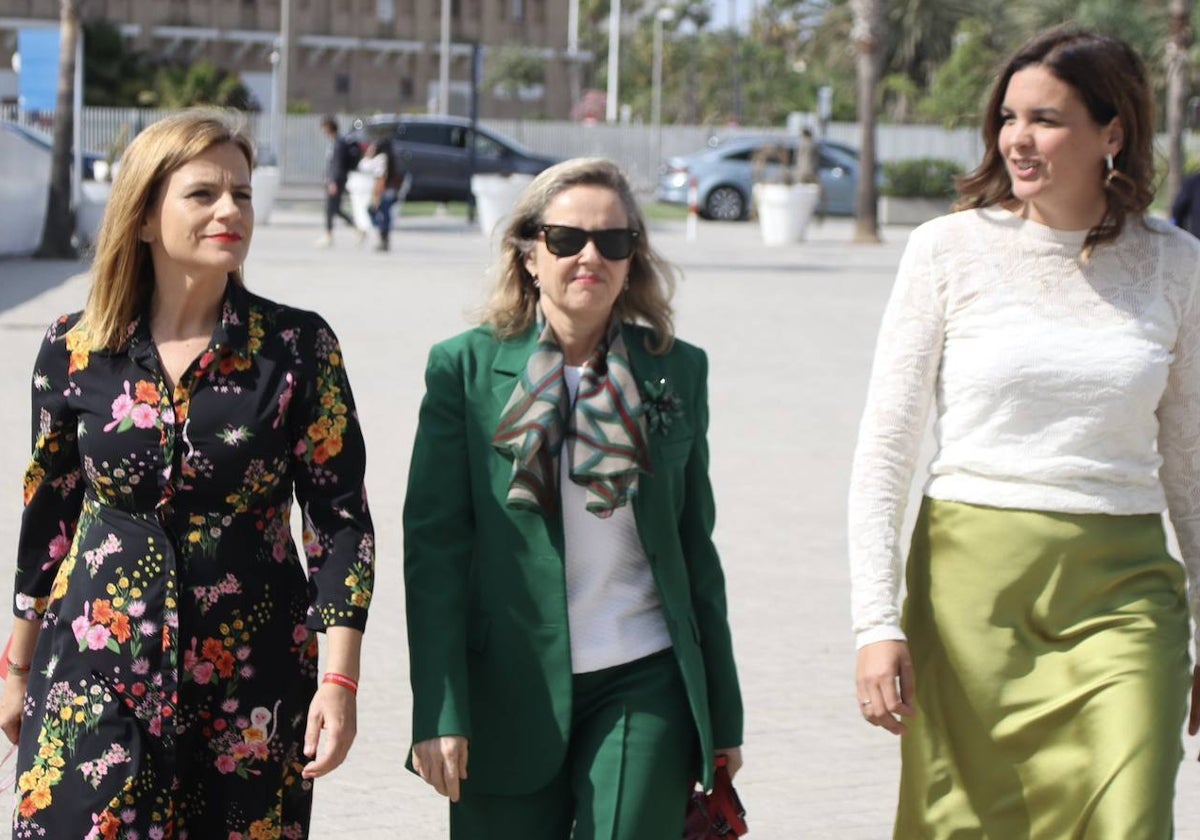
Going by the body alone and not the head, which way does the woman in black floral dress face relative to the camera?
toward the camera

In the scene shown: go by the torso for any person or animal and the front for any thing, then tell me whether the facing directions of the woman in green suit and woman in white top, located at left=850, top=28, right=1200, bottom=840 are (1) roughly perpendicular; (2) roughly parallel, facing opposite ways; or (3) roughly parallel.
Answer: roughly parallel

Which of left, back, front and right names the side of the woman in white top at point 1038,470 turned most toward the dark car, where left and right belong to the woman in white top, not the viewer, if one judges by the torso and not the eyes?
back

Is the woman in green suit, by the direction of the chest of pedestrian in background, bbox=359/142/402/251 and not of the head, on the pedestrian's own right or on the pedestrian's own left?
on the pedestrian's own left

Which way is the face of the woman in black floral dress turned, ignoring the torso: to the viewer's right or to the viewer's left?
to the viewer's right

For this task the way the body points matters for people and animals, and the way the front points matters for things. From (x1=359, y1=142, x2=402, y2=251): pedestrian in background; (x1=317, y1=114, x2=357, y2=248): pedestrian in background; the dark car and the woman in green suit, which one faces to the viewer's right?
the dark car

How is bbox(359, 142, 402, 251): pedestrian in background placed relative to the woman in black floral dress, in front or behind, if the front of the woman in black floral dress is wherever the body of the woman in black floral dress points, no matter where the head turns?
behind

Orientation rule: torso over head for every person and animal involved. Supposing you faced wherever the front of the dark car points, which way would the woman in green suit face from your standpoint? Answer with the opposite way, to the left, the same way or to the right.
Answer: to the right

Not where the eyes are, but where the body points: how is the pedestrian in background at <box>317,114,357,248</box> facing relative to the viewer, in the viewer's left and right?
facing to the left of the viewer

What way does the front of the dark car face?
to the viewer's right

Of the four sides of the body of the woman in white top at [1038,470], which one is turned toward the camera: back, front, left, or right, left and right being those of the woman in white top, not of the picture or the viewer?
front

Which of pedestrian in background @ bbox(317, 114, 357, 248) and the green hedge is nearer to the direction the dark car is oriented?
the green hedge

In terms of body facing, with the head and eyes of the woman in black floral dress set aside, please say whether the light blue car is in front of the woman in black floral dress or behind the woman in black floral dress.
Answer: behind

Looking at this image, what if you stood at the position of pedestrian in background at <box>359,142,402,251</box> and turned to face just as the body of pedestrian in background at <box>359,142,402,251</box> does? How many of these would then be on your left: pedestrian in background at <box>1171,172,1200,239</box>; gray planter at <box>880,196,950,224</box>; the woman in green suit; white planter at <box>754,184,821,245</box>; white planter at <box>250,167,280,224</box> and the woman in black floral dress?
3

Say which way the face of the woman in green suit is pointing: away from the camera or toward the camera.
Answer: toward the camera

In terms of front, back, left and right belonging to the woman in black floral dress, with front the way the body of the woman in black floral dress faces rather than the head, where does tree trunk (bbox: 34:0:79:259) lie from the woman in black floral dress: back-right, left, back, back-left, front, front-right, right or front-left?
back
